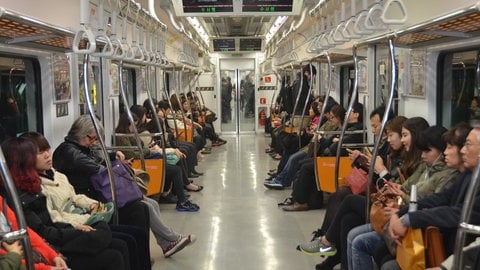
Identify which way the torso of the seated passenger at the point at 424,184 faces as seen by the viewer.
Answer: to the viewer's left

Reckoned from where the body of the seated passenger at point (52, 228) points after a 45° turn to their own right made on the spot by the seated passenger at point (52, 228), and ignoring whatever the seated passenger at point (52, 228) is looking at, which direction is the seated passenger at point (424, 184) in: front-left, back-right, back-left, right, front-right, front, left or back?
front-left

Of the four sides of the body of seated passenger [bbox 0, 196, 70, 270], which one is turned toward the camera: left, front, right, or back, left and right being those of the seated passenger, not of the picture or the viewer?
right

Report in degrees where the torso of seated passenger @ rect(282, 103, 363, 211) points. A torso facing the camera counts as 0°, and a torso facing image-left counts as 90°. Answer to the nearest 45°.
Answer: approximately 90°

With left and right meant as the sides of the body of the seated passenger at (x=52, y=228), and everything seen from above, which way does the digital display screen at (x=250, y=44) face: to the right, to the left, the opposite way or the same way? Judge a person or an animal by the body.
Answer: to the right

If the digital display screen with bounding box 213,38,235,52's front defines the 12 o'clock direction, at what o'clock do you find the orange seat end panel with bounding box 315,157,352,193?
The orange seat end panel is roughly at 12 o'clock from the digital display screen.

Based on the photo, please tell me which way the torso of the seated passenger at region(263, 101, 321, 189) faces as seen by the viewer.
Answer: to the viewer's left

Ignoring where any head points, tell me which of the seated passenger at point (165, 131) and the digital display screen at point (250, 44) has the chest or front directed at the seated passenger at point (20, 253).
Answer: the digital display screen

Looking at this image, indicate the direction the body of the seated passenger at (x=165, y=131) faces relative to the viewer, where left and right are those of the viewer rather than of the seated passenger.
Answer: facing to the right of the viewer

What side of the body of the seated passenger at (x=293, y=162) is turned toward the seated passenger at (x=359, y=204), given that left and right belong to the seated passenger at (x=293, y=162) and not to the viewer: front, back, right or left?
left

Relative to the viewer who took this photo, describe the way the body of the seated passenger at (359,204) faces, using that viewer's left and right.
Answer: facing to the left of the viewer

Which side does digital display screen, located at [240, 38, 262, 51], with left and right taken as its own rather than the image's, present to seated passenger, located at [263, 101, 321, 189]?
front

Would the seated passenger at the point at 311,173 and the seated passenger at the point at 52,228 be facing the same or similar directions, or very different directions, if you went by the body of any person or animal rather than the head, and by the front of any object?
very different directions

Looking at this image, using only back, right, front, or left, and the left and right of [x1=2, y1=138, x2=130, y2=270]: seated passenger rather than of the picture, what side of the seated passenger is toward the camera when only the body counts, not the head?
right
